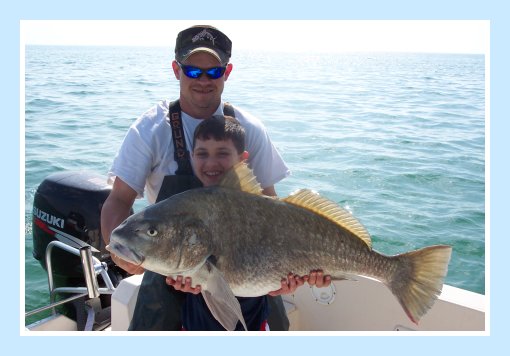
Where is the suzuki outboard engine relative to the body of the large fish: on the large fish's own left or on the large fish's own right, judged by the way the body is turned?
on the large fish's own right

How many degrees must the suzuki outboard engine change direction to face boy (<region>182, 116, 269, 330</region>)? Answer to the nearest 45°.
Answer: approximately 45° to its right

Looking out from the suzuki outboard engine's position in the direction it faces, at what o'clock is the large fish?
The large fish is roughly at 1 o'clock from the suzuki outboard engine.

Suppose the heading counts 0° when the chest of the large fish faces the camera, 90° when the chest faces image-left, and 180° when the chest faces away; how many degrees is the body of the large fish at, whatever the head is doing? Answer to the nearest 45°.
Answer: approximately 90°

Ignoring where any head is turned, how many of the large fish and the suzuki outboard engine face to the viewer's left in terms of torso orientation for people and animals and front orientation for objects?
1

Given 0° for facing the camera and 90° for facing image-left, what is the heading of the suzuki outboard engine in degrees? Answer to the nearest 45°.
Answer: approximately 315°

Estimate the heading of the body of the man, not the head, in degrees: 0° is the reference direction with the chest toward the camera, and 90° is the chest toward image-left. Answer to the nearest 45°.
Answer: approximately 0°
